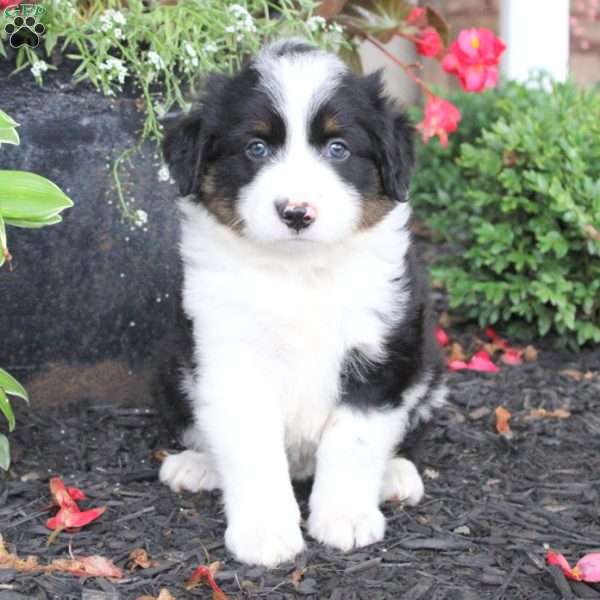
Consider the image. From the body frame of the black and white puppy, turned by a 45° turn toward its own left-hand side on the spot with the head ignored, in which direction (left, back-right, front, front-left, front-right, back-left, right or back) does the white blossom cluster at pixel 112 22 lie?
back

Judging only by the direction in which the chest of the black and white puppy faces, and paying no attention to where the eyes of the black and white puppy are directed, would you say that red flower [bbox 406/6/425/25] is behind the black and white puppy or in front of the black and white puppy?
behind

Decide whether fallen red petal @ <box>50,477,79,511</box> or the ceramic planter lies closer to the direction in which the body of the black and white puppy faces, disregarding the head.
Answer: the fallen red petal

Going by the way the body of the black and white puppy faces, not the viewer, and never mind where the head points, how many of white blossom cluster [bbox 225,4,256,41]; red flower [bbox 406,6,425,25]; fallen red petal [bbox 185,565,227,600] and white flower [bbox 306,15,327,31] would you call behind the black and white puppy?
3

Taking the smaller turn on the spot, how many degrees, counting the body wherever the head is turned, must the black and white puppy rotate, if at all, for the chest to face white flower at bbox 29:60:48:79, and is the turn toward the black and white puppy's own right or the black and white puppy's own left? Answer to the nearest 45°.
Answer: approximately 135° to the black and white puppy's own right

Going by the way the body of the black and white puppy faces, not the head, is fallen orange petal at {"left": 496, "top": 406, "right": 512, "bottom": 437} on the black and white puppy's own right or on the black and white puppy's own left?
on the black and white puppy's own left

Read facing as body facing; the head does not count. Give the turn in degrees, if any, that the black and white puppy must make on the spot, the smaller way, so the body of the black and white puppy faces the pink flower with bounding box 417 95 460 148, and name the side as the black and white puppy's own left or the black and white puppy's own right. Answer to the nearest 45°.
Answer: approximately 180°

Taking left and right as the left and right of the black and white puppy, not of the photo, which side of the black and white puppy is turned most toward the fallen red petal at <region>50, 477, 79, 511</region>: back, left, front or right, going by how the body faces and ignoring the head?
right

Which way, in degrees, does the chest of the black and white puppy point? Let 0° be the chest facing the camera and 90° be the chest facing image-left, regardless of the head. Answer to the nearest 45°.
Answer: approximately 0°

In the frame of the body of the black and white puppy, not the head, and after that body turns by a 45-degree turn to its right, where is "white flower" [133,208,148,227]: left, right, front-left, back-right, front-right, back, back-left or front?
right

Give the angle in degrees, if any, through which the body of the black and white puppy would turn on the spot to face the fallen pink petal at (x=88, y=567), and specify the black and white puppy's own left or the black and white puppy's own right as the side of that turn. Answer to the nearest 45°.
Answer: approximately 45° to the black and white puppy's own right

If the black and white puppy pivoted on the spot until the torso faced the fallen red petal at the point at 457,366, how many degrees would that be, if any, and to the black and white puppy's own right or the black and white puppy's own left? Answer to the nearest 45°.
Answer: approximately 135° to the black and white puppy's own left
